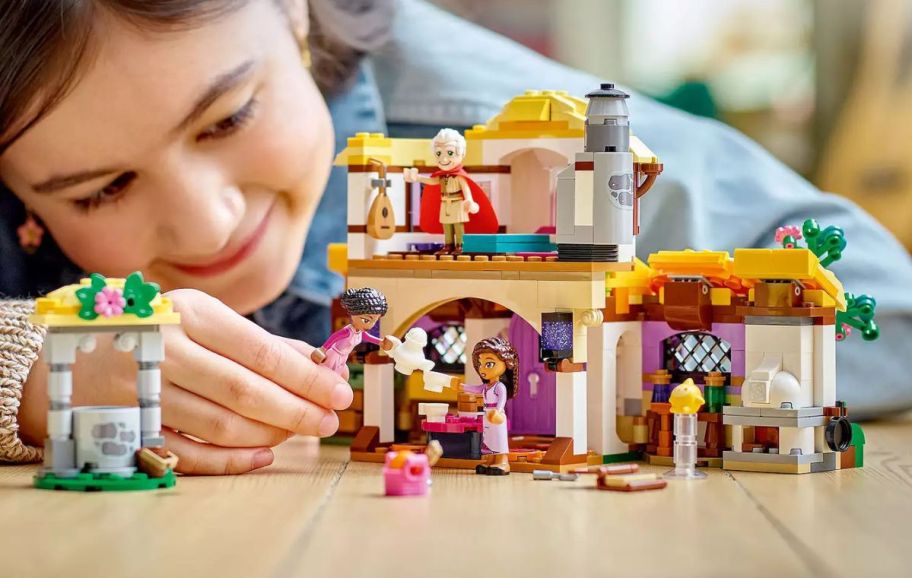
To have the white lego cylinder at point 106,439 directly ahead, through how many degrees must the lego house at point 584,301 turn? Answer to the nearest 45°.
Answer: approximately 45° to its right

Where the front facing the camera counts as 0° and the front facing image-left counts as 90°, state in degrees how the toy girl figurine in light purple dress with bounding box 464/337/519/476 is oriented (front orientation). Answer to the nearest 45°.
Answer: approximately 45°

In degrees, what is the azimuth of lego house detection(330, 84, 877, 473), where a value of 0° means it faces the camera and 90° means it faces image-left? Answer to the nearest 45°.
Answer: approximately 0°
